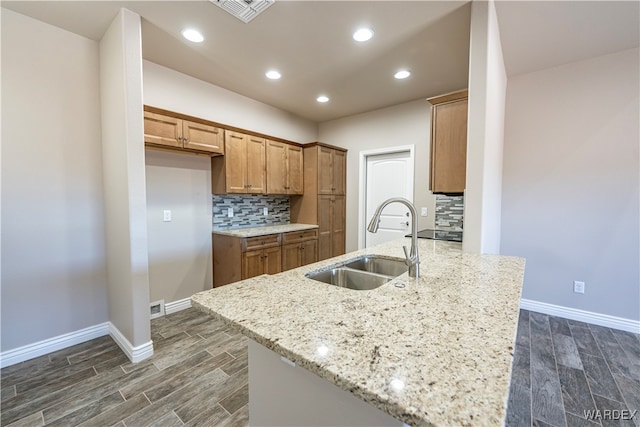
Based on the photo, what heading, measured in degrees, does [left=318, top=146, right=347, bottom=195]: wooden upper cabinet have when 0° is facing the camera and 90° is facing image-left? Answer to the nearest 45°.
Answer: approximately 315°

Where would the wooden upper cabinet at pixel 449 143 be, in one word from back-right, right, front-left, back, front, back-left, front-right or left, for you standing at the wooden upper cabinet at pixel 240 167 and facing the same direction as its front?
front

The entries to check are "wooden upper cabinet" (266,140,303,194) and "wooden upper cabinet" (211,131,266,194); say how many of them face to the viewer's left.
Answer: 0

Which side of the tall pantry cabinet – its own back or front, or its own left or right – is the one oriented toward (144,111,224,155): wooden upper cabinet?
right

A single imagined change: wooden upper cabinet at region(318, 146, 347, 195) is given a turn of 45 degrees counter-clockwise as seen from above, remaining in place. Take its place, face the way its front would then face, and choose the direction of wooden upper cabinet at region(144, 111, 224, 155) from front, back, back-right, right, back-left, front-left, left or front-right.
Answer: back-right

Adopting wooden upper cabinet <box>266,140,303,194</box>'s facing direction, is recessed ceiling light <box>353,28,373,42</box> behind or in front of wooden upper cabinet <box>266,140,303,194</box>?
in front
